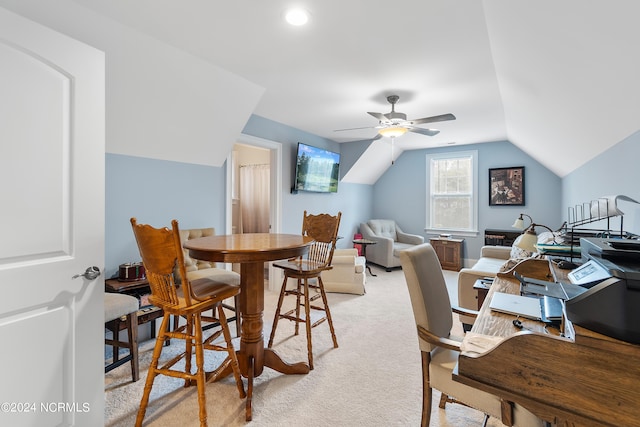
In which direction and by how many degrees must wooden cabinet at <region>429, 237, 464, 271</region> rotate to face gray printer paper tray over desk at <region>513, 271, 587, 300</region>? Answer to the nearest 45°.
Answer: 0° — it already faces it

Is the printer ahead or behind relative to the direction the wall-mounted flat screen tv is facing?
ahead

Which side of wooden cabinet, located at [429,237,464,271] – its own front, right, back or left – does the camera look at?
front

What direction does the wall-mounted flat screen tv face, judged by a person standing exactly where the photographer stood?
facing the viewer and to the right of the viewer

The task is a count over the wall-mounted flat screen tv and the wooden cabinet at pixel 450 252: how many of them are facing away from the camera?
0

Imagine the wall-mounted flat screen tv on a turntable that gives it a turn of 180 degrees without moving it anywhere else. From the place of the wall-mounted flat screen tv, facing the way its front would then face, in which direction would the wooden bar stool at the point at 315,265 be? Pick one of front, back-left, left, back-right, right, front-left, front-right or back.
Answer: back-left

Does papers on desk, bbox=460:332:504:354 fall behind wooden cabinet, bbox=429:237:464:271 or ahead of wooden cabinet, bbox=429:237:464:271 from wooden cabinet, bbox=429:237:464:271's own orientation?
ahead

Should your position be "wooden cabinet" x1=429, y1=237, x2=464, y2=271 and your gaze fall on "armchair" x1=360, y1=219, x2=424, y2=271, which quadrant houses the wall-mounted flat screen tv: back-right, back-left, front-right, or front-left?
front-left

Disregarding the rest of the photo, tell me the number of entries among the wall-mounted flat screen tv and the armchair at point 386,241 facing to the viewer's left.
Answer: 0

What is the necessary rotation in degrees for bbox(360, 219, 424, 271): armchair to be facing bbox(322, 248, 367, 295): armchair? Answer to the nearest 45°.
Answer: approximately 45° to its right

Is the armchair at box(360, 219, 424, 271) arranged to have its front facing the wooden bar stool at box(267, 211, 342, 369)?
no

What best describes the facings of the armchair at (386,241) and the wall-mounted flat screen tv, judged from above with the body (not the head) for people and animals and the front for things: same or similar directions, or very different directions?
same or similar directions

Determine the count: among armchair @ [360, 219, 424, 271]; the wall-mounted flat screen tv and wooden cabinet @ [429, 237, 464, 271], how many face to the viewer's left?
0

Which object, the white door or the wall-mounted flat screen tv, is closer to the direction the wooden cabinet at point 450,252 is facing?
the white door
